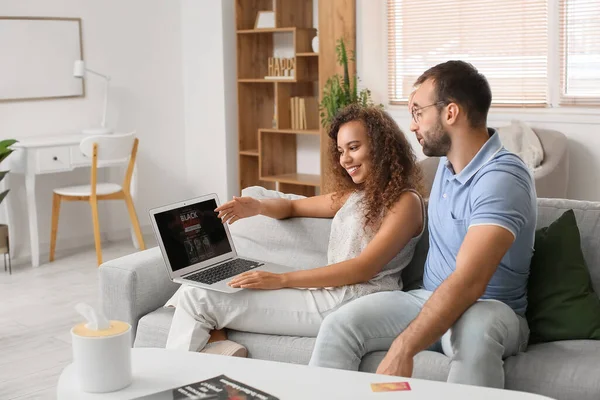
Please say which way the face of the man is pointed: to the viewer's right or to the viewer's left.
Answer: to the viewer's left

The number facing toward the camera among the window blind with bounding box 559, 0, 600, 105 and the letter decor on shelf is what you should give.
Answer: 2

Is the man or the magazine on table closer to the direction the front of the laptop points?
the man

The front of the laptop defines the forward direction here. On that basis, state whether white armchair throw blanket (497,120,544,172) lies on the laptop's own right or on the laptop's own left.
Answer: on the laptop's own left

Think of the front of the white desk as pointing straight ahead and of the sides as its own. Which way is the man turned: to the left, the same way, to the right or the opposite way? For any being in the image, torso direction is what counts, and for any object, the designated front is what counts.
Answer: to the right

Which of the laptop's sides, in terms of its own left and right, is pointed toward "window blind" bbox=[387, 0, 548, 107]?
left

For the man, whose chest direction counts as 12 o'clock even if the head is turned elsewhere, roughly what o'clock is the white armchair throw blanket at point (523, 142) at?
The white armchair throw blanket is roughly at 5 o'clock from the man.

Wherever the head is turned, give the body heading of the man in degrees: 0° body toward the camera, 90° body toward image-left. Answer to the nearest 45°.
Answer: approximately 45°

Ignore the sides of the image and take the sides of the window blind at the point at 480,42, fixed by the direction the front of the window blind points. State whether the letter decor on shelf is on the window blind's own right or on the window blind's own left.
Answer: on the window blind's own right

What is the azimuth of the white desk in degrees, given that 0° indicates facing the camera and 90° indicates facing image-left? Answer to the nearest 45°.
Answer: approximately 315°
